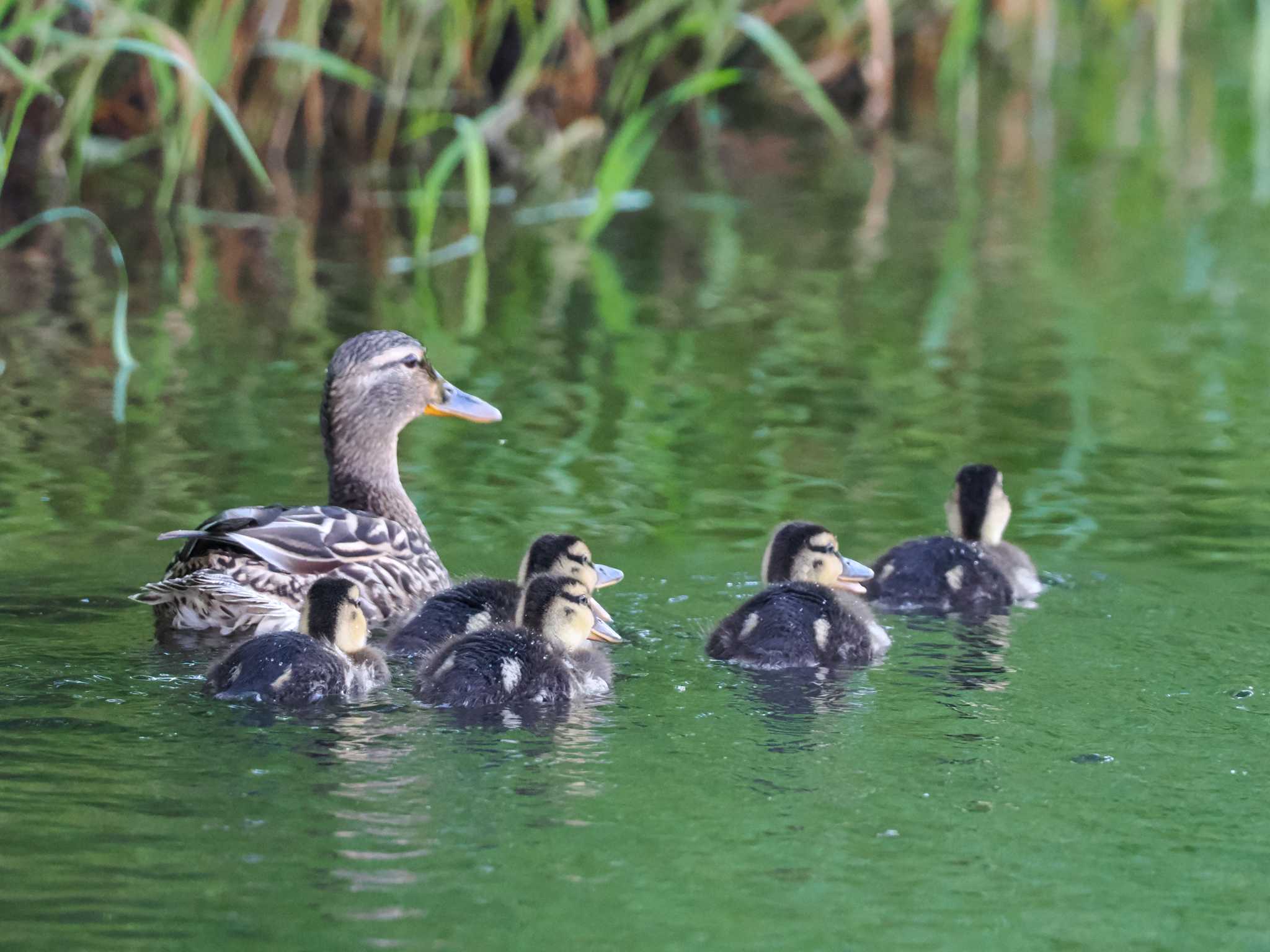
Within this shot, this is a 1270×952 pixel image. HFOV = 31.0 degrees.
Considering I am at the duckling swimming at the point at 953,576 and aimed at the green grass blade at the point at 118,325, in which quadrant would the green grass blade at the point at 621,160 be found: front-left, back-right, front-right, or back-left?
front-right

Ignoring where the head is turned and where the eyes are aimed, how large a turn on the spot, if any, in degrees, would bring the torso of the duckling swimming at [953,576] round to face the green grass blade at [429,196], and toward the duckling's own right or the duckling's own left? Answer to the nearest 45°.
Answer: approximately 90° to the duckling's own left

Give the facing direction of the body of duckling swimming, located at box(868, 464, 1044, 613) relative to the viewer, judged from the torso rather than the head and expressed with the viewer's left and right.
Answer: facing away from the viewer and to the right of the viewer

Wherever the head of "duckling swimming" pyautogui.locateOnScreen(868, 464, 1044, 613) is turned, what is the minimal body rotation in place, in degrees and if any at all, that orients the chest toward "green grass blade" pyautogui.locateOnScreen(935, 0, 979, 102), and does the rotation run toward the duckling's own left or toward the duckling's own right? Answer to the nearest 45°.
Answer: approximately 45° to the duckling's own left

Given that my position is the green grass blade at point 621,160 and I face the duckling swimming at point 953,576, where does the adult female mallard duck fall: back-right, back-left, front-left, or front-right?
front-right

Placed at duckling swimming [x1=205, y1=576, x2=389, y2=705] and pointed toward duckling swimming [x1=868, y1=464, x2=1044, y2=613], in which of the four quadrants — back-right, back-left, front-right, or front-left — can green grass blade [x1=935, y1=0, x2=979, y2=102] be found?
front-left

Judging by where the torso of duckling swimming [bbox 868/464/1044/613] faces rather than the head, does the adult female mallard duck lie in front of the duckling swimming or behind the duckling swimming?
behind

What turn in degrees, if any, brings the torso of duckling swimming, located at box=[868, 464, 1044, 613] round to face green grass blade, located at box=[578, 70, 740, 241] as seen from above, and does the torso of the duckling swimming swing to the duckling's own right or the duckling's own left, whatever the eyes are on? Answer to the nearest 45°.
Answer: approximately 45° to the duckling's own left

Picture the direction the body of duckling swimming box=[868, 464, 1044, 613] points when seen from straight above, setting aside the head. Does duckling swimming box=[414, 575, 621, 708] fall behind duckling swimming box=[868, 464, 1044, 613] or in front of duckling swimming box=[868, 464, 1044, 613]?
behind

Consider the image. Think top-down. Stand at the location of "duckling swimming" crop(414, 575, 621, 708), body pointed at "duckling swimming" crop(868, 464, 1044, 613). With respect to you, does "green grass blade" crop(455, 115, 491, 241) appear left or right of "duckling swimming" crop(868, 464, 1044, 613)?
left

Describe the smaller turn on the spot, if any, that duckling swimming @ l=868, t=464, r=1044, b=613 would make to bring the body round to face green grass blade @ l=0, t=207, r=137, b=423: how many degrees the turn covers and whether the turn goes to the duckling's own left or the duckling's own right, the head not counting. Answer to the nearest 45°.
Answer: approximately 90° to the duckling's own left

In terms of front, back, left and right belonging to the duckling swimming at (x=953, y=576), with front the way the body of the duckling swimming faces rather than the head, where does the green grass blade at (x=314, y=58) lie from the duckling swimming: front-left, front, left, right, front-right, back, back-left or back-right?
left

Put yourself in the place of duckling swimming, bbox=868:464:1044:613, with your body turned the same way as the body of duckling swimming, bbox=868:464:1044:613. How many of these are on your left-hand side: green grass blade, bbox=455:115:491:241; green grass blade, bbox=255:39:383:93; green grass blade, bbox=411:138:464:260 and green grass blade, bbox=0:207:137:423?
4

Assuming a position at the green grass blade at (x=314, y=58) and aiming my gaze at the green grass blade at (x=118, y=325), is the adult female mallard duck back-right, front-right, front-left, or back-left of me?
front-left

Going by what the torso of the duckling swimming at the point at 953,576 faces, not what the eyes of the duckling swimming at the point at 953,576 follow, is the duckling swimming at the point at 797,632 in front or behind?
behind
